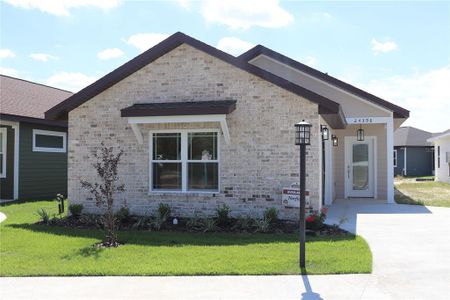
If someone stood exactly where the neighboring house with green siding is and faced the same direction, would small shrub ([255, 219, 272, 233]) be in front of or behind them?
in front

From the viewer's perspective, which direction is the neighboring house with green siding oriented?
toward the camera

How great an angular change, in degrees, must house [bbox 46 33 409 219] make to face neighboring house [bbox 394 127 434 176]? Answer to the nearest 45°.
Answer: approximately 135° to its left

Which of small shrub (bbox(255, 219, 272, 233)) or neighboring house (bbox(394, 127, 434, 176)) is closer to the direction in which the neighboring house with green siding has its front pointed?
the small shrub

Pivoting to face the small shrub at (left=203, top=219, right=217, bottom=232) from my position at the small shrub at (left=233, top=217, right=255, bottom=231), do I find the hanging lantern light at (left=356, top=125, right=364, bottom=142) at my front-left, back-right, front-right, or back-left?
back-right

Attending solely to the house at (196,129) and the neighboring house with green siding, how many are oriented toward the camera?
2

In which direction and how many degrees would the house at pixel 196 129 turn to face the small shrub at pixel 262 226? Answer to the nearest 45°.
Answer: approximately 45° to its left

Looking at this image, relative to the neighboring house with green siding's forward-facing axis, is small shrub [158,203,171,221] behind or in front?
in front
